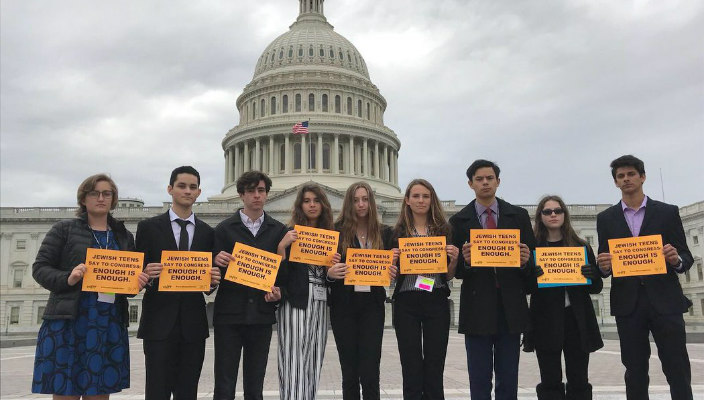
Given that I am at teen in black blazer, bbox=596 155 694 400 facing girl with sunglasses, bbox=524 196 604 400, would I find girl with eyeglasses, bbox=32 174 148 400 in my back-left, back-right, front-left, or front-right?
front-left

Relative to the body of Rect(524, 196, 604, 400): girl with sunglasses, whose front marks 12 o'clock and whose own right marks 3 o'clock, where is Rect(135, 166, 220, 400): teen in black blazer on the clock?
The teen in black blazer is roughly at 2 o'clock from the girl with sunglasses.

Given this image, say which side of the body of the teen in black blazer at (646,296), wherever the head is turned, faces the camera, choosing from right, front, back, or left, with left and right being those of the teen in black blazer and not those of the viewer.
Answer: front

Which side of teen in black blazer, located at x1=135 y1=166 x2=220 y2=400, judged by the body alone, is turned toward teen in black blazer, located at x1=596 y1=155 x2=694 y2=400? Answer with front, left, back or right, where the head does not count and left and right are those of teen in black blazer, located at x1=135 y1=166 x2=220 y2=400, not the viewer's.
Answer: left

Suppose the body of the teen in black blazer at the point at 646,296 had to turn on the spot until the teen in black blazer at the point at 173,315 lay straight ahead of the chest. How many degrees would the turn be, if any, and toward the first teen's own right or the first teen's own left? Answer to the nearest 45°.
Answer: approximately 45° to the first teen's own right

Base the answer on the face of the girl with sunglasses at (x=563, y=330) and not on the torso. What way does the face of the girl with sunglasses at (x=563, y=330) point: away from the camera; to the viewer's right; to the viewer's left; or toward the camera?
toward the camera

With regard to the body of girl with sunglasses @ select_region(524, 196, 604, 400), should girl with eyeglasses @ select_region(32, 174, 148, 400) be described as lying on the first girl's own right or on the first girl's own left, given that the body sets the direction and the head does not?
on the first girl's own right

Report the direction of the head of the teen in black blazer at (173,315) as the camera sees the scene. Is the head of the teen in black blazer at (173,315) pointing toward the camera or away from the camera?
toward the camera

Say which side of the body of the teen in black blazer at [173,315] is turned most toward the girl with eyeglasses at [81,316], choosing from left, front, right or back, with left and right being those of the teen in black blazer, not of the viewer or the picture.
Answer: right

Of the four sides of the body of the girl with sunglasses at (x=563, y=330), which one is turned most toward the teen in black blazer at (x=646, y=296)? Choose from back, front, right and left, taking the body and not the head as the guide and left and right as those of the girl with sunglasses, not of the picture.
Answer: left

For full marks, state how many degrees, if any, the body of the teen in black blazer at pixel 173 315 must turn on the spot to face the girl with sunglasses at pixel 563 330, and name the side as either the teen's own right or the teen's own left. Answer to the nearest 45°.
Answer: approximately 90° to the teen's own left

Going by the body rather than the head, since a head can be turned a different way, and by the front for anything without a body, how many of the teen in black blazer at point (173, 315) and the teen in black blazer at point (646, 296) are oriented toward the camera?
2

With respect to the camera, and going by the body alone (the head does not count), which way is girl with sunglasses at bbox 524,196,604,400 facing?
toward the camera
